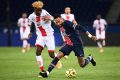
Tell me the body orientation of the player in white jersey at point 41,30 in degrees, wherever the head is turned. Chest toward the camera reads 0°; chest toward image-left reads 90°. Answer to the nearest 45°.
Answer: approximately 0°
